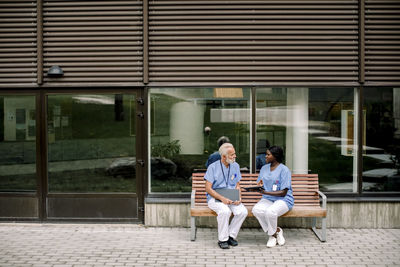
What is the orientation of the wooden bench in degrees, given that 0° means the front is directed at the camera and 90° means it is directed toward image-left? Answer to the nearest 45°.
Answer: approximately 0°

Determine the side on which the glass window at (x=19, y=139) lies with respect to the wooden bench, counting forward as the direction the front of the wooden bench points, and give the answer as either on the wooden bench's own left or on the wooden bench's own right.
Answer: on the wooden bench's own right

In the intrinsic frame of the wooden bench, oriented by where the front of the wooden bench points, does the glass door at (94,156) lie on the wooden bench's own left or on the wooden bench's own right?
on the wooden bench's own right

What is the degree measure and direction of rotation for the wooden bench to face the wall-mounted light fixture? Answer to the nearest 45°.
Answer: approximately 90° to its right

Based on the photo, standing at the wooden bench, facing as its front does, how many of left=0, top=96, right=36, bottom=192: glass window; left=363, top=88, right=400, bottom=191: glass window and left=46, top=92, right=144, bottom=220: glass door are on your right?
2

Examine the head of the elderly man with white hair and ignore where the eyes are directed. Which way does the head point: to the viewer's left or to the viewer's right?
to the viewer's right

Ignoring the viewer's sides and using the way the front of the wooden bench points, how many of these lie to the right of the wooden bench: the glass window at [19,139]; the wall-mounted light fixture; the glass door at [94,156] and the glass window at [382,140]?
3
